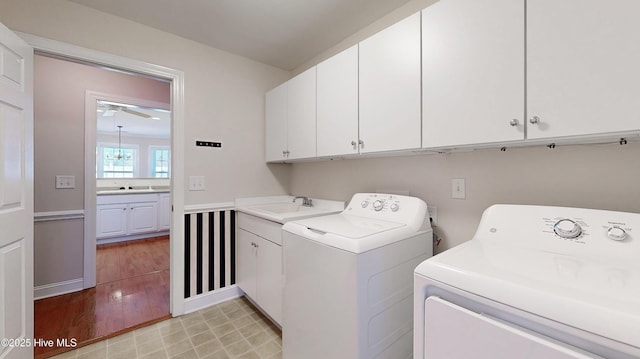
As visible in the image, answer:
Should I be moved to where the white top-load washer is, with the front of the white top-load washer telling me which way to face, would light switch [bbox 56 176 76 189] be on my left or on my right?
on my right

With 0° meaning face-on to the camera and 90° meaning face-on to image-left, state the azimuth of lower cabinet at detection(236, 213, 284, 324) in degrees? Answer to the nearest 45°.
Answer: approximately 45°

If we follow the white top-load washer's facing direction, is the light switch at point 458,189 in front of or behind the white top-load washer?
behind

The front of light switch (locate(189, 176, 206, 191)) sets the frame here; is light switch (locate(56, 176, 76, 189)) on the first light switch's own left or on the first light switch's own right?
on the first light switch's own right

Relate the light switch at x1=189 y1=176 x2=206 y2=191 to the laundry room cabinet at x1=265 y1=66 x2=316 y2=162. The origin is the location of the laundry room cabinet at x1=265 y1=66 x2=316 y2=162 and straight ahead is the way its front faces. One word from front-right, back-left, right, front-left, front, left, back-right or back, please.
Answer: front-right

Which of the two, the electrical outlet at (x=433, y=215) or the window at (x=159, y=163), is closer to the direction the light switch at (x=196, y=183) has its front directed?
the electrical outlet

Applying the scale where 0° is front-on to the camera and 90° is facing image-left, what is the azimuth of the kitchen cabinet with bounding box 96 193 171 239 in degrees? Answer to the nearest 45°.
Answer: approximately 0°

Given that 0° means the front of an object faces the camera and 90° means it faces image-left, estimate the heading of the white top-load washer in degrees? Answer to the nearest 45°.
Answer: approximately 45°
